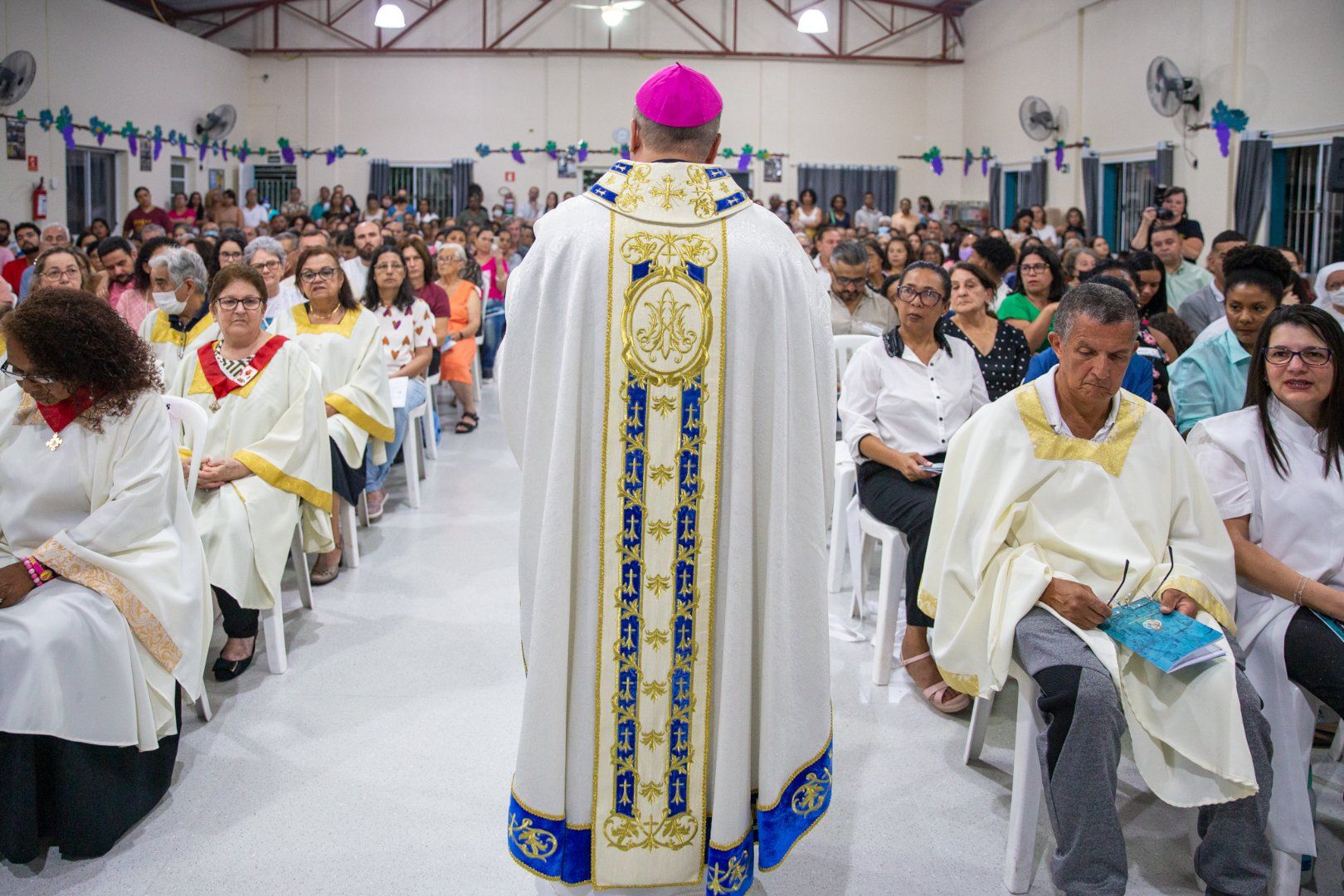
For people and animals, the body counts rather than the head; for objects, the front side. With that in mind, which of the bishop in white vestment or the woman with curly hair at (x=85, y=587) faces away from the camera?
the bishop in white vestment

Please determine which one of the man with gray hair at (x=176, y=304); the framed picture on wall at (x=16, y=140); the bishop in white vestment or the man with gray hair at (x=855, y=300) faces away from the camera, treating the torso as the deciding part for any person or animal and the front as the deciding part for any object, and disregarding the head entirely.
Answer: the bishop in white vestment

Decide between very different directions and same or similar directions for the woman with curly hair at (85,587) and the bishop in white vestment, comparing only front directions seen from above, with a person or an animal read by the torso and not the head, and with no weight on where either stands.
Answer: very different directions

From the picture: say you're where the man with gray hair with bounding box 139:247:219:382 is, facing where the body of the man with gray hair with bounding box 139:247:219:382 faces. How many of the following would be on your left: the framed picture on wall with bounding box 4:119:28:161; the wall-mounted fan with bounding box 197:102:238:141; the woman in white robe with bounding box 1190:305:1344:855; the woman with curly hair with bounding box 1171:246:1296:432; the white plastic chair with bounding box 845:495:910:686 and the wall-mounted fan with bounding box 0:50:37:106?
3

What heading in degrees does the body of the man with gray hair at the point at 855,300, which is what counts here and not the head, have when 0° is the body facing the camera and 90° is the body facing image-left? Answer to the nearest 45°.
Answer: approximately 0°

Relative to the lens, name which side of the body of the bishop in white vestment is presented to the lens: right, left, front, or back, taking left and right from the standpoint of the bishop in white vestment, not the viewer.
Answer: back

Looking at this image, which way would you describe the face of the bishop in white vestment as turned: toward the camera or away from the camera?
away from the camera

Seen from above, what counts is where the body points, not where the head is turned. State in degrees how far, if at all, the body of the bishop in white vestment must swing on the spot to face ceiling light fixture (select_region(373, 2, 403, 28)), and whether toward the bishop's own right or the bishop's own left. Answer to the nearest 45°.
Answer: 0° — they already face it

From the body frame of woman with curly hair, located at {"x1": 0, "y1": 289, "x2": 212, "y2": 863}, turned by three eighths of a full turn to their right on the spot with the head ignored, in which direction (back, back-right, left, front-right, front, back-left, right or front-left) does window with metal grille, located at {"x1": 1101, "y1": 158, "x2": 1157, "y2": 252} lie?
front-right

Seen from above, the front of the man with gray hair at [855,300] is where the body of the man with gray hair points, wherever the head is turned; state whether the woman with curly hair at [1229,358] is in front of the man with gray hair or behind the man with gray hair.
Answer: in front

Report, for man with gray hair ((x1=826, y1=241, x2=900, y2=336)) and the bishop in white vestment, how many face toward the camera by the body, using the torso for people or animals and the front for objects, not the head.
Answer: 1
